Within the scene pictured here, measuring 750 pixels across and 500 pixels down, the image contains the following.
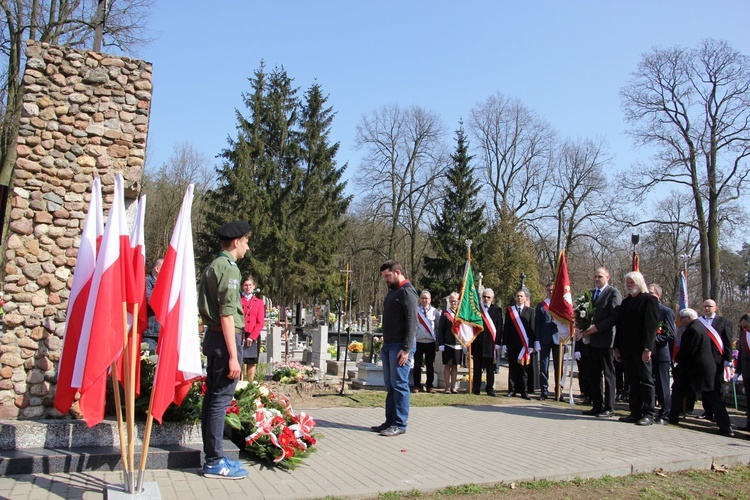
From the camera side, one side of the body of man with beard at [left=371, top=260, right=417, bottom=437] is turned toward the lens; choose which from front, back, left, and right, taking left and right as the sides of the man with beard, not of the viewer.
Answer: left

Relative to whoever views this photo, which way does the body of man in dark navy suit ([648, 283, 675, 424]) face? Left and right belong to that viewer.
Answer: facing to the left of the viewer

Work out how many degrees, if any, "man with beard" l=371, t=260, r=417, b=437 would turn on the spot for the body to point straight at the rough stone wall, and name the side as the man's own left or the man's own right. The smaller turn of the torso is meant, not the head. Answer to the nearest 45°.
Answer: approximately 45° to the man's own left

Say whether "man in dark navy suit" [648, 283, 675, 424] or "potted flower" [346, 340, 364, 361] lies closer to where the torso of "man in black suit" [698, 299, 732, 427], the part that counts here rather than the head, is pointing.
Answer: the man in dark navy suit

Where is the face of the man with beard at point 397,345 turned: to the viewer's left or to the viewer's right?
to the viewer's left

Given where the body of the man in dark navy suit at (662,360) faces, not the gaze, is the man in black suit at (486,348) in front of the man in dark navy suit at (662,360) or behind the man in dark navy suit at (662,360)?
in front

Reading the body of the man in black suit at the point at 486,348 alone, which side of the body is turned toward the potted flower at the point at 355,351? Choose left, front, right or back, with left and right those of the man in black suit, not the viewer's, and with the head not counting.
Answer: right

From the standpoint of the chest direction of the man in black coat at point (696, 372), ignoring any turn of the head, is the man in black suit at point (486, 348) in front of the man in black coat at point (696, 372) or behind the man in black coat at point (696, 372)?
in front

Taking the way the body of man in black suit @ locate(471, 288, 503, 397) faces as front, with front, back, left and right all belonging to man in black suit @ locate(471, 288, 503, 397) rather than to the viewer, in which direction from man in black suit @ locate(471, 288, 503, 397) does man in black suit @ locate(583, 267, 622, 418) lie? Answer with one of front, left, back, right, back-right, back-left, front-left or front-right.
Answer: left

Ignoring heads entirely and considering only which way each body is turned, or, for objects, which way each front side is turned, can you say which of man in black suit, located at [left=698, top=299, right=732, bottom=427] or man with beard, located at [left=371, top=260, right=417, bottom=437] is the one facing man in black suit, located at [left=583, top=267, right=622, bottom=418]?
man in black suit, located at [left=698, top=299, right=732, bottom=427]

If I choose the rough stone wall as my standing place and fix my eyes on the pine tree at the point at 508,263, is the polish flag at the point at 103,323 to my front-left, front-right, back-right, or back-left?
back-right

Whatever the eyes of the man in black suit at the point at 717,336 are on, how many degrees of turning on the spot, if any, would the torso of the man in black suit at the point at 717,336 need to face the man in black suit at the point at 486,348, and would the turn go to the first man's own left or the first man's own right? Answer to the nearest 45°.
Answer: approximately 45° to the first man's own right

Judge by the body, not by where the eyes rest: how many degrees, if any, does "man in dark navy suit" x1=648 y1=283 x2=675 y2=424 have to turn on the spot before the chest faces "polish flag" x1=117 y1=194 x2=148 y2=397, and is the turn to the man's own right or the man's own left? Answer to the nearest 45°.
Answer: approximately 45° to the man's own left

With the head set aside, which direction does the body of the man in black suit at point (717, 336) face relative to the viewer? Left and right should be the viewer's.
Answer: facing the viewer and to the left of the viewer

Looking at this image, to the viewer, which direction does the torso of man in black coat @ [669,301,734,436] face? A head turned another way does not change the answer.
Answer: to the viewer's left

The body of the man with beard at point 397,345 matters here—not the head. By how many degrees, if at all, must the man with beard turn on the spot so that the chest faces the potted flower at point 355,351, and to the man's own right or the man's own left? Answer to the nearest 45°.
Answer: approximately 90° to the man's own right

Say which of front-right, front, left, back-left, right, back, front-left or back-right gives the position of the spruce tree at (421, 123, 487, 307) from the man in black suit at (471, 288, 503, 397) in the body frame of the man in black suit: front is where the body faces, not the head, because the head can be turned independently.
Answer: back-right

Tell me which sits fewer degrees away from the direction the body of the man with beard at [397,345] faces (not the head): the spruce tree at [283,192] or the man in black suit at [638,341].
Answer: the spruce tree
